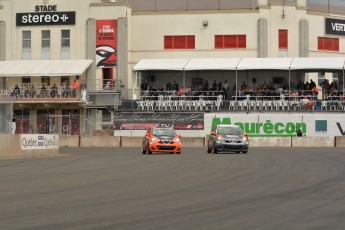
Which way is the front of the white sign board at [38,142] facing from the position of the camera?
facing the viewer
